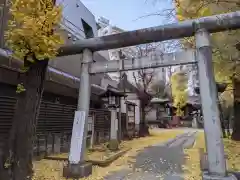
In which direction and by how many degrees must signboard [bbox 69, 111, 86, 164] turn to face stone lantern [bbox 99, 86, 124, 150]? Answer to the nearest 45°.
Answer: approximately 180°

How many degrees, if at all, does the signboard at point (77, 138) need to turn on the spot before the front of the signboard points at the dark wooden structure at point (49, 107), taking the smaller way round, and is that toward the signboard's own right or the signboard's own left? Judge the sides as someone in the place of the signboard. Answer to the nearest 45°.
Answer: approximately 135° to the signboard's own right

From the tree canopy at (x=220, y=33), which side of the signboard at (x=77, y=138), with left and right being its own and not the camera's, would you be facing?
left

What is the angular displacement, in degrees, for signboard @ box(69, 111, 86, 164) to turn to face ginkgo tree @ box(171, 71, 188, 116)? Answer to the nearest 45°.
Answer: approximately 135° to its left

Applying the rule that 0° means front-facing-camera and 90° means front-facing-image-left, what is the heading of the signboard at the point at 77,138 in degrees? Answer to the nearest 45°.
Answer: approximately 0°
